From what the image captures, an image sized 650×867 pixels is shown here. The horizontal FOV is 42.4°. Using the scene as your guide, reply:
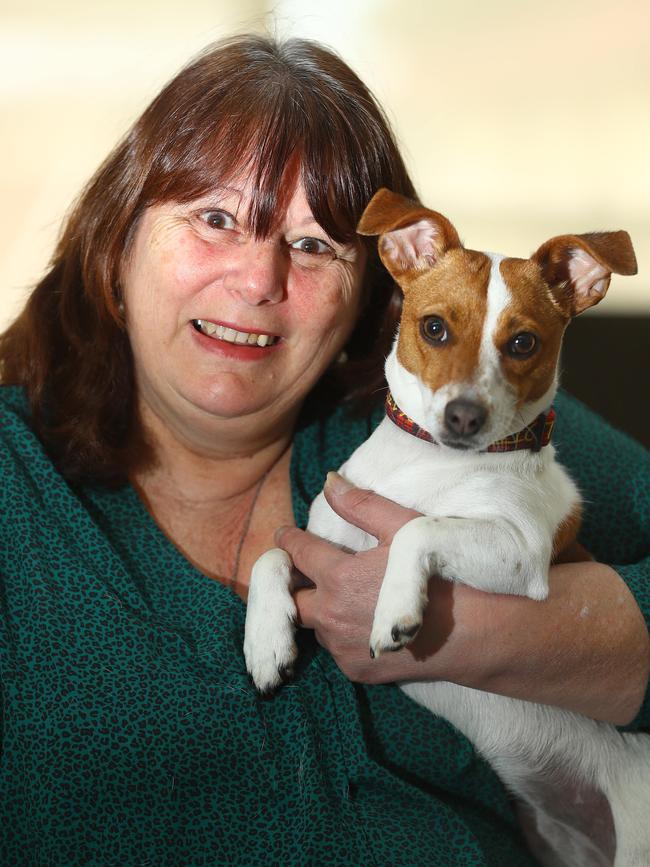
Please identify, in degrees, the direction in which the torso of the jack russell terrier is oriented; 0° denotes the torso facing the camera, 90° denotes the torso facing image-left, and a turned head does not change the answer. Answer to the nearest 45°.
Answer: approximately 45°
